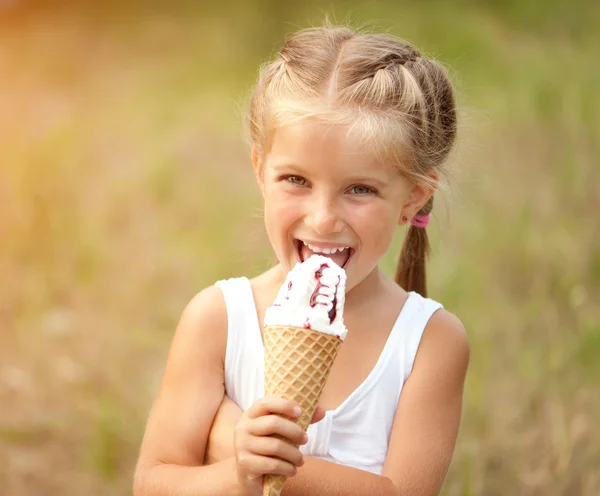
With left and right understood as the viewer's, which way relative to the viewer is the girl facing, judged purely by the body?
facing the viewer
